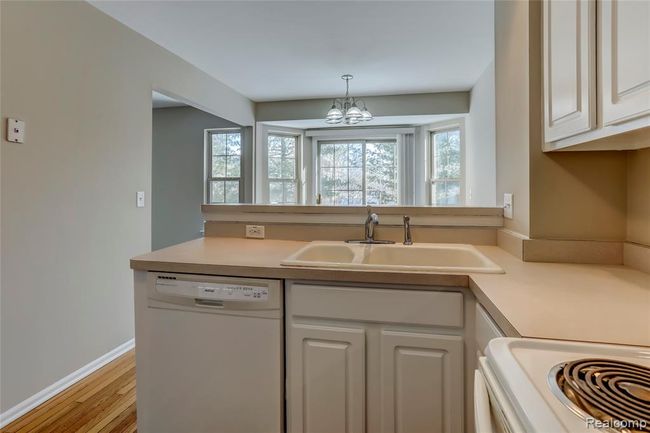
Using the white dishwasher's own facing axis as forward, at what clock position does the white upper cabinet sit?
The white upper cabinet is roughly at 10 o'clock from the white dishwasher.

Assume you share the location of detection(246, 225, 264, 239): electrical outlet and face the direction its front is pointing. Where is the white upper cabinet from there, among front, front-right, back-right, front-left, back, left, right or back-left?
front-left

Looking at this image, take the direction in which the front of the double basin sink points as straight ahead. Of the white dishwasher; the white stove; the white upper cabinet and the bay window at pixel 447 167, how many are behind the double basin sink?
1

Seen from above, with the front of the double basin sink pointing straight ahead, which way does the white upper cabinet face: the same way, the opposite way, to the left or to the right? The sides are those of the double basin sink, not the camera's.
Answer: to the right

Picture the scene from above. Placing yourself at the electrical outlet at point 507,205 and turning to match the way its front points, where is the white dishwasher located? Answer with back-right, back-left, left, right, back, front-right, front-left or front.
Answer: front

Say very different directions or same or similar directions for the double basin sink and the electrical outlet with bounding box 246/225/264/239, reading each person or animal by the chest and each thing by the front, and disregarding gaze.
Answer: same or similar directions

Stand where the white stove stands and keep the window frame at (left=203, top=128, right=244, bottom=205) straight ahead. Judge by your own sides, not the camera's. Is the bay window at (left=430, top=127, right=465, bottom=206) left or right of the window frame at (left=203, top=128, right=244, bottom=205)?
right

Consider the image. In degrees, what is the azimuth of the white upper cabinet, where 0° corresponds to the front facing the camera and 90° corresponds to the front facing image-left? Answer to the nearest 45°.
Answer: approximately 45°

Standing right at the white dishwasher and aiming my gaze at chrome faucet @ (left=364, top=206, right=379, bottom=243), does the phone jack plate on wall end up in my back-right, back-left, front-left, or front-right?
back-left

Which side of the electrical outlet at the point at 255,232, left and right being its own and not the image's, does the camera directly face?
front

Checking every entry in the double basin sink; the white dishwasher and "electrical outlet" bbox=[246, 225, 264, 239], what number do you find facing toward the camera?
3

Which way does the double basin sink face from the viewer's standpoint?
toward the camera

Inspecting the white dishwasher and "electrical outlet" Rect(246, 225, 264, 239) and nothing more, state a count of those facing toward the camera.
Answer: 2

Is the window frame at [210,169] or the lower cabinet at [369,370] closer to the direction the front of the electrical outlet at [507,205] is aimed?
the lower cabinet

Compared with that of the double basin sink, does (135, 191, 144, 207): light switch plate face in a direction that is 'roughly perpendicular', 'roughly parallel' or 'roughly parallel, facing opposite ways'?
roughly perpendicular

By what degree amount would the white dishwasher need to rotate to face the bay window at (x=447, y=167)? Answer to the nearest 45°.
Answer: approximately 135° to its left

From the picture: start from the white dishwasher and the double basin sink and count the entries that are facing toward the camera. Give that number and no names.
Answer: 2
